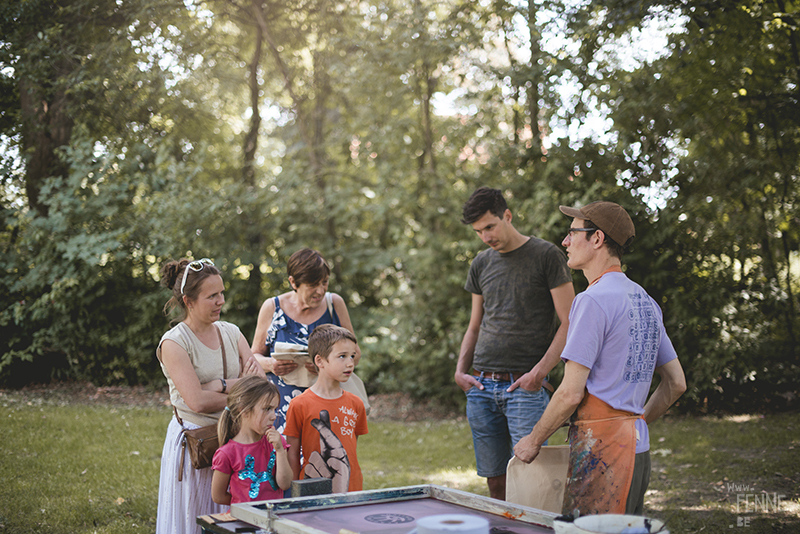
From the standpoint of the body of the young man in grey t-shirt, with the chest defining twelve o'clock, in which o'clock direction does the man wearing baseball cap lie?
The man wearing baseball cap is roughly at 10 o'clock from the young man in grey t-shirt.

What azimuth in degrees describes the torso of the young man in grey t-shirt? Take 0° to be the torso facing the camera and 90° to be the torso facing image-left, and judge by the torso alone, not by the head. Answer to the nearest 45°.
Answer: approximately 45°

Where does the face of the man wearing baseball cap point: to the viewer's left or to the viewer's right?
to the viewer's left

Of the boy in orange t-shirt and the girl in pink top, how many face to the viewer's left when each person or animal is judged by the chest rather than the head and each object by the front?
0

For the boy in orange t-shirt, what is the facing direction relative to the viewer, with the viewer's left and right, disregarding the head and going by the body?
facing the viewer and to the right of the viewer

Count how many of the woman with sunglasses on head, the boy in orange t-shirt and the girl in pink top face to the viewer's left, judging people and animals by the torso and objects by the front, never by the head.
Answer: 0

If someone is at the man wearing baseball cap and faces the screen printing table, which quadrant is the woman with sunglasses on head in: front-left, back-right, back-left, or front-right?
front-right

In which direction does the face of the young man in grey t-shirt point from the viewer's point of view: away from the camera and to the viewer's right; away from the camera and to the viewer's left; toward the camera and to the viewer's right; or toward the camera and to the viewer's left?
toward the camera and to the viewer's left

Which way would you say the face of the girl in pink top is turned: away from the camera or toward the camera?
toward the camera

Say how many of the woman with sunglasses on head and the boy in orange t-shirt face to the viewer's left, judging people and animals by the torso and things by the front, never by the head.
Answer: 0

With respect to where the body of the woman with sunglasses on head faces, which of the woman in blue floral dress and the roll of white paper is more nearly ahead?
the roll of white paper
